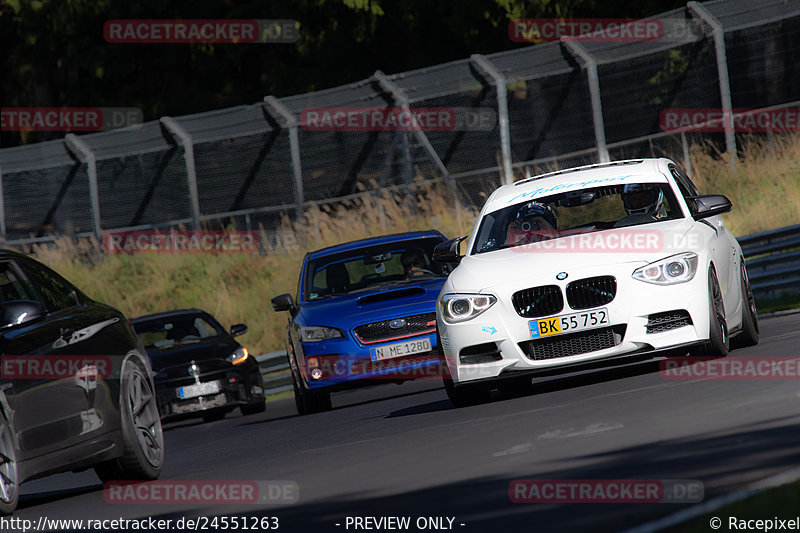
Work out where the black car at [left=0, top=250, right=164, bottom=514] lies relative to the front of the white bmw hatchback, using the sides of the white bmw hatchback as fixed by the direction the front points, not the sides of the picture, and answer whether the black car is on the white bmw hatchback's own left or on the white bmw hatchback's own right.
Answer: on the white bmw hatchback's own right

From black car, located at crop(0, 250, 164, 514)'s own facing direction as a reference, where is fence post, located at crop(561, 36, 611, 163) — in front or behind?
behind

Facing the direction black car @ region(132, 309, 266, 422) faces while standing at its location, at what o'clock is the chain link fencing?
The chain link fencing is roughly at 7 o'clock from the black car.

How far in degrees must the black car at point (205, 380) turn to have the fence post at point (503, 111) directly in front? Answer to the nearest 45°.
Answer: approximately 135° to its left

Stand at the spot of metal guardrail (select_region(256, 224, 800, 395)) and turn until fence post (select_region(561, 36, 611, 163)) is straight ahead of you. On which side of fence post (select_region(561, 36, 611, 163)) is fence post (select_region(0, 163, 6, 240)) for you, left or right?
left

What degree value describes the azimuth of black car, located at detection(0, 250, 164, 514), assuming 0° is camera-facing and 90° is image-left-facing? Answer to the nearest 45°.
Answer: approximately 45°

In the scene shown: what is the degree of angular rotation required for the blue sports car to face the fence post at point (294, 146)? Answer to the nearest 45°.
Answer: approximately 180°

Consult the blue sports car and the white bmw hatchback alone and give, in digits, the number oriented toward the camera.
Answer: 2

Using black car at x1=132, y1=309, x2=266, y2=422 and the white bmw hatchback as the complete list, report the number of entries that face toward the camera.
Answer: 2

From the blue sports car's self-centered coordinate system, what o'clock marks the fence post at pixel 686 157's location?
The fence post is roughly at 7 o'clock from the blue sports car.

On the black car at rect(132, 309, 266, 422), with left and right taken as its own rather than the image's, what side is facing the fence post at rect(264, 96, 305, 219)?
back

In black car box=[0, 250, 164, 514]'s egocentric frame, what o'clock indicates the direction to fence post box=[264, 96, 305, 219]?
The fence post is roughly at 5 o'clock from the black car.
